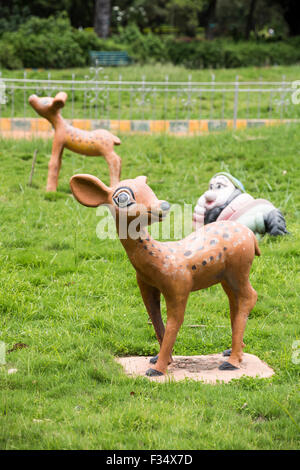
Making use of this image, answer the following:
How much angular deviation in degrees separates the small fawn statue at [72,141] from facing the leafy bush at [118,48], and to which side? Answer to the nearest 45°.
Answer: approximately 90° to its right

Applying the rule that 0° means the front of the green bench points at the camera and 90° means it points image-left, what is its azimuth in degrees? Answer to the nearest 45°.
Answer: approximately 0°

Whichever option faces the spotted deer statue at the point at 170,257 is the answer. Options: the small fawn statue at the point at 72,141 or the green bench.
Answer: the green bench

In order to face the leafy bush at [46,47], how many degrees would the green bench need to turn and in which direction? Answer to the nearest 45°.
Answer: approximately 45° to its right

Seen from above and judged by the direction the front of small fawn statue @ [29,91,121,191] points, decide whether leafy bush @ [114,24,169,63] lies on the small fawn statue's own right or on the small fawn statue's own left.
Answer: on the small fawn statue's own right

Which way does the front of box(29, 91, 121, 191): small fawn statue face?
to the viewer's left

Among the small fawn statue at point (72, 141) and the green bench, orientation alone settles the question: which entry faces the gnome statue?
the green bench

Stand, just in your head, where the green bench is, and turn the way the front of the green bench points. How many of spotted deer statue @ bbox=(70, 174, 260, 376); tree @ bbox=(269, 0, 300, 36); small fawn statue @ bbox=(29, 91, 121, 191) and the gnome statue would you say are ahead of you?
3

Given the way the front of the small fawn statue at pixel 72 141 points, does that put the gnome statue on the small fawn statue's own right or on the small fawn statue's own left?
on the small fawn statue's own left

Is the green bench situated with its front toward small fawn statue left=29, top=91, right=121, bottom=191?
yes

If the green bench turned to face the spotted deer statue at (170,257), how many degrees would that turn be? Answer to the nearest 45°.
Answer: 0° — it already faces it

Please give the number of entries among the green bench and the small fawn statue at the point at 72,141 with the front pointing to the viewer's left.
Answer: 1

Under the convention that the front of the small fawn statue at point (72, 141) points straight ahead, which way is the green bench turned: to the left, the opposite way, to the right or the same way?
to the left

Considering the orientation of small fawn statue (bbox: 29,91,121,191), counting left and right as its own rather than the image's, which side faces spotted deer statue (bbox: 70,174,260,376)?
left
